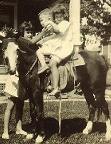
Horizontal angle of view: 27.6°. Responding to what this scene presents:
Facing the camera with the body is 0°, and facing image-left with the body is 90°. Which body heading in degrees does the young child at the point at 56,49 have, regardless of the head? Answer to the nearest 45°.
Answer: approximately 45°
